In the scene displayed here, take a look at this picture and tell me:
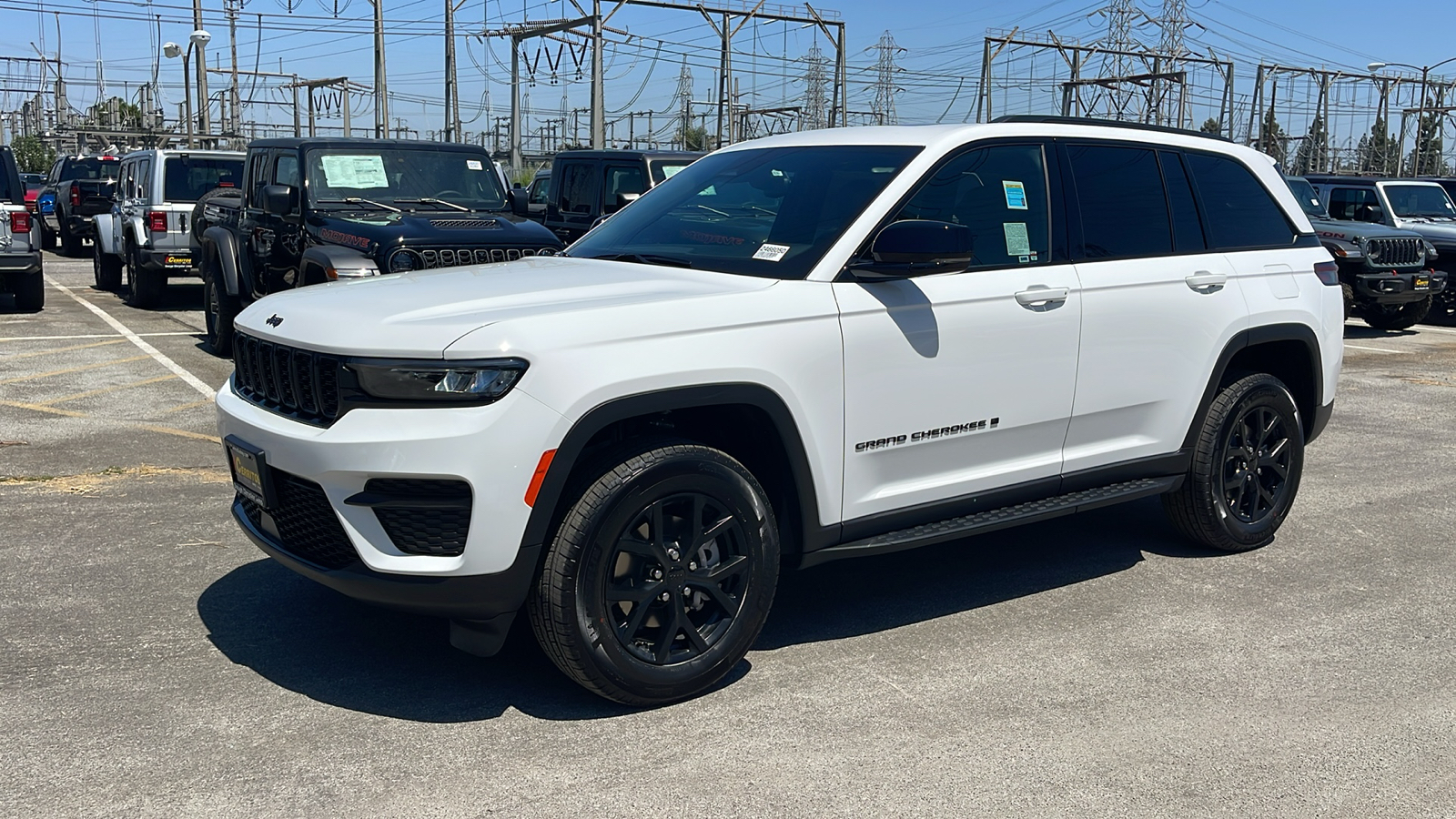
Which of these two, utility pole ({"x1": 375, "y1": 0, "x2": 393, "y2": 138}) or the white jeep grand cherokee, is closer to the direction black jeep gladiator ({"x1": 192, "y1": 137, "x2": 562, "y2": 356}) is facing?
the white jeep grand cherokee

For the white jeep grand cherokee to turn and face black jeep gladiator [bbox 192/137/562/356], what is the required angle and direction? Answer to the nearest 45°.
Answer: approximately 90° to its right

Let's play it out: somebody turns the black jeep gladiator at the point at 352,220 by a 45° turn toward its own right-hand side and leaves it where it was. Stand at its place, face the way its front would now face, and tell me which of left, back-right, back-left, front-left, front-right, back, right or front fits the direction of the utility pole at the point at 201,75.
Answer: back

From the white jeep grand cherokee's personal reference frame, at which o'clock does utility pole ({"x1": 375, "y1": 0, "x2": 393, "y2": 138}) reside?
The utility pole is roughly at 4 o'clock from the white jeep grand cherokee.

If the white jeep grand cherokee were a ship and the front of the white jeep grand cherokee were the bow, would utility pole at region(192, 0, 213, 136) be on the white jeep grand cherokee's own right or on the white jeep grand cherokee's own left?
on the white jeep grand cherokee's own right

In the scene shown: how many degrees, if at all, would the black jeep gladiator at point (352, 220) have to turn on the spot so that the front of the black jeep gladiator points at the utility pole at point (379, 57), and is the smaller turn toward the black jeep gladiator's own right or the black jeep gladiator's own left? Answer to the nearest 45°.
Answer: approximately 135° to the black jeep gladiator's own left

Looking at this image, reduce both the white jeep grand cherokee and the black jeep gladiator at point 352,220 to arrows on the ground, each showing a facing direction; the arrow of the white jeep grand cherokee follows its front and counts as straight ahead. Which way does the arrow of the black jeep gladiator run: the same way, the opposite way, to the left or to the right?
to the left

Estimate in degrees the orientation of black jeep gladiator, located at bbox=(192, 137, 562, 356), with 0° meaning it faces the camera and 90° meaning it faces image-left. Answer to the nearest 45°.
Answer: approximately 315°
